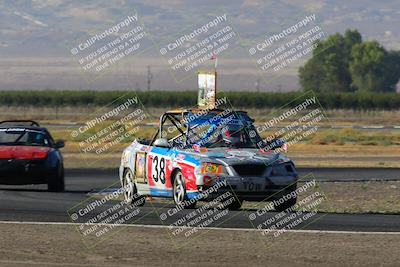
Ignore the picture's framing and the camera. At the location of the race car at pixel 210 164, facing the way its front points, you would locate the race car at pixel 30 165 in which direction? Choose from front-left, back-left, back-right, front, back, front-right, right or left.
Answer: back

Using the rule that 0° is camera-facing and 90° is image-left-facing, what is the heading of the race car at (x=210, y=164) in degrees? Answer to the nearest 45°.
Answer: approximately 315°
